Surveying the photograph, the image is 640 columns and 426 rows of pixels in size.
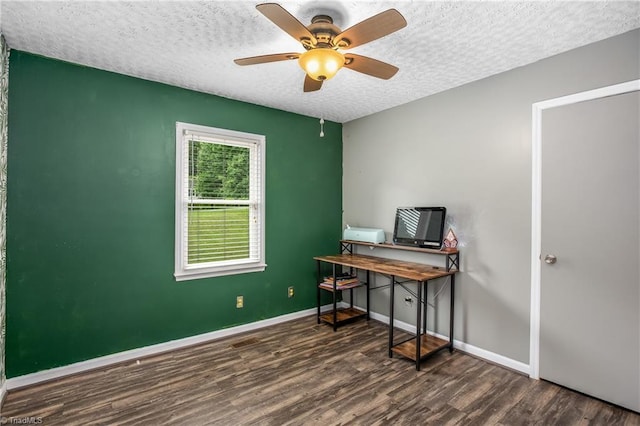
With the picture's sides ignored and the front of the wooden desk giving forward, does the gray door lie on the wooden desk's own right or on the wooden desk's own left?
on the wooden desk's own left

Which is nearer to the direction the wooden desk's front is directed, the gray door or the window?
the window

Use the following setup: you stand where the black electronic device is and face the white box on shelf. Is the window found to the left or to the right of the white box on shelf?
left

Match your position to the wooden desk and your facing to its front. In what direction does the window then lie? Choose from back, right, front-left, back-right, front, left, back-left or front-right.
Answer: front-right

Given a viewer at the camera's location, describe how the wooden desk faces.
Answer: facing the viewer and to the left of the viewer

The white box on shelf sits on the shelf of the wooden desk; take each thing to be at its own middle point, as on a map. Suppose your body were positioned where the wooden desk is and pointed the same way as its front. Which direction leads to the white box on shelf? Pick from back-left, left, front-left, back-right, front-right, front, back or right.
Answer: right

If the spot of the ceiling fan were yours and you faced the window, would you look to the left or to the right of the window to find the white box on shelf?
right
